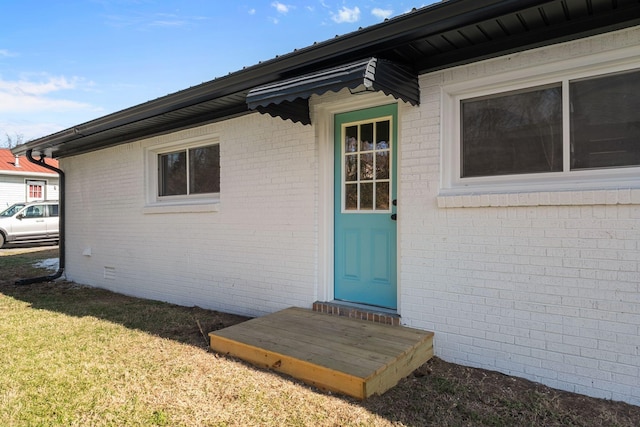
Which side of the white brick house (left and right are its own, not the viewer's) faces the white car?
right

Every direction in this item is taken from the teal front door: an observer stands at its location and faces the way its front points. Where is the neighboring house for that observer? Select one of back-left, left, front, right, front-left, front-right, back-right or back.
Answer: right

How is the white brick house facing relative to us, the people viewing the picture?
facing the viewer and to the left of the viewer

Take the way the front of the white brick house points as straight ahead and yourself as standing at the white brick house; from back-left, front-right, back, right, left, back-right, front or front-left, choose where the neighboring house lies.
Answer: right

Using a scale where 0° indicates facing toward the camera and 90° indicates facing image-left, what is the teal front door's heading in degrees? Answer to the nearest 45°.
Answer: approximately 45°
